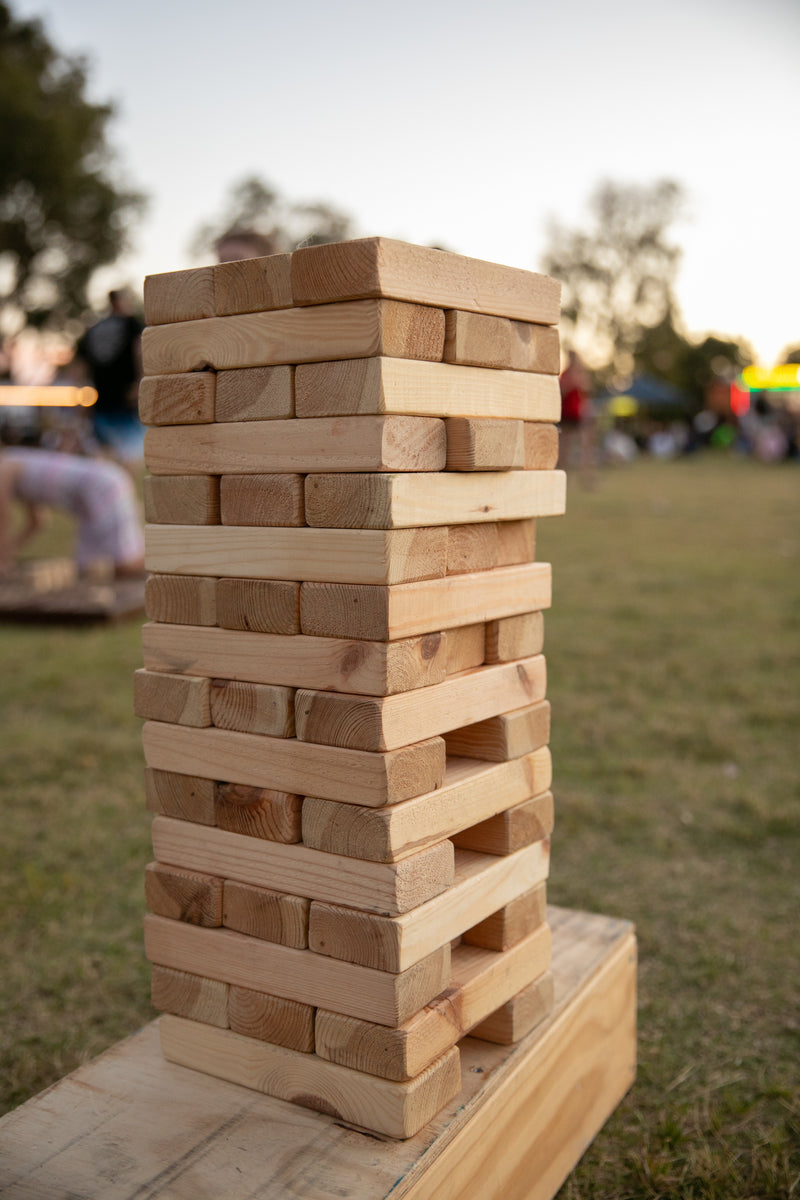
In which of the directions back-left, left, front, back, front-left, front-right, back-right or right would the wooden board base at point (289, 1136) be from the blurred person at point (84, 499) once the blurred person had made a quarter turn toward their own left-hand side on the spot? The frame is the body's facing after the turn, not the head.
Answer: front

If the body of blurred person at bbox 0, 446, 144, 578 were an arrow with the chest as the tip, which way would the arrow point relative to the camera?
to the viewer's left

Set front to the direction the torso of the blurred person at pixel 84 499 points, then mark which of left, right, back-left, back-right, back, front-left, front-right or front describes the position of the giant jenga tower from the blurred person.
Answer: left

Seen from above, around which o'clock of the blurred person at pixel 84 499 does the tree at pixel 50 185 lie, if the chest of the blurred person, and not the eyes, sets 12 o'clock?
The tree is roughly at 3 o'clock from the blurred person.
